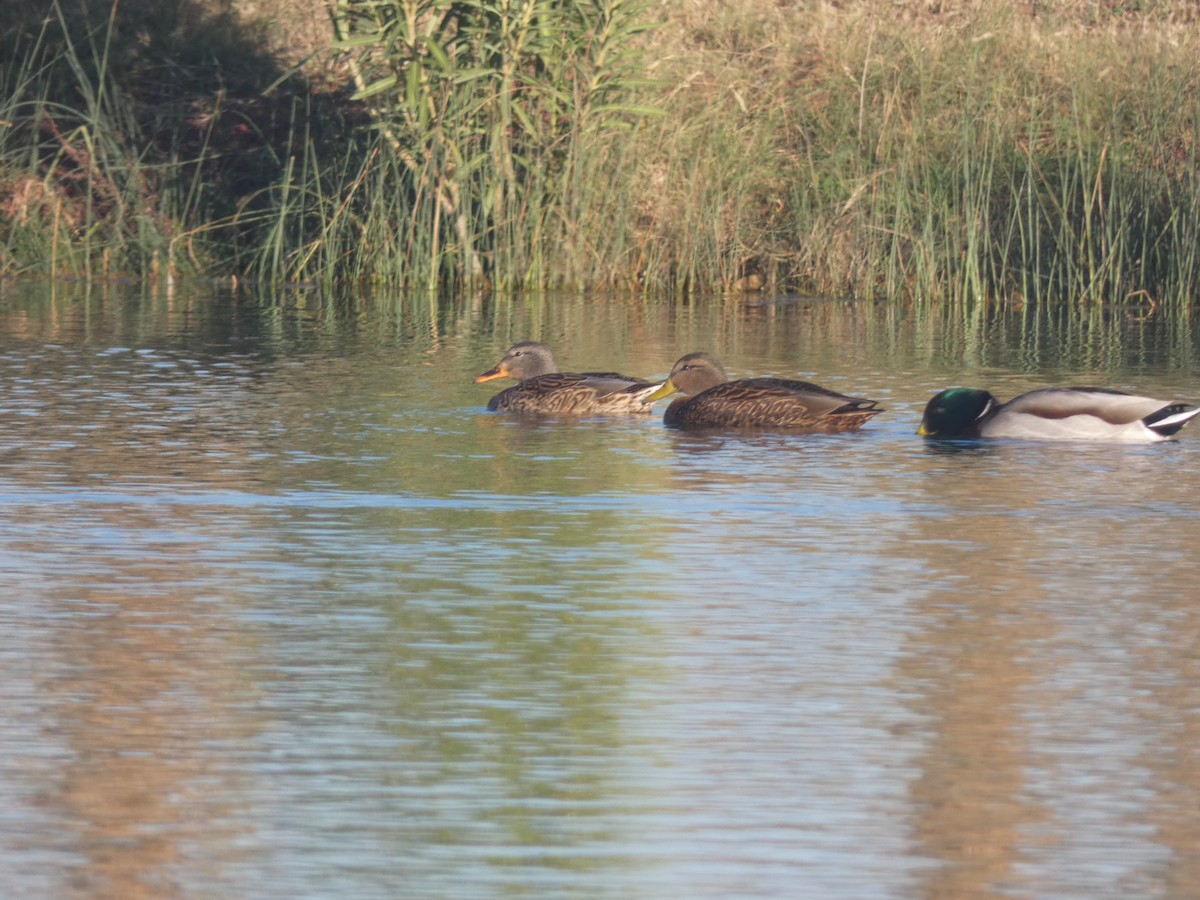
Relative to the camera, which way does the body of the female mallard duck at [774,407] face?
to the viewer's left

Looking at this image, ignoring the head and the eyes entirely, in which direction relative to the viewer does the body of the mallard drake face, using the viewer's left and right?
facing to the left of the viewer

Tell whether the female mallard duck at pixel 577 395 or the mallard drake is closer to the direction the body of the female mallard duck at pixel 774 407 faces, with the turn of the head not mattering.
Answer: the female mallard duck

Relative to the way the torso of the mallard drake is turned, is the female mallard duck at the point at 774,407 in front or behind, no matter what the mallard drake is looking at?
in front

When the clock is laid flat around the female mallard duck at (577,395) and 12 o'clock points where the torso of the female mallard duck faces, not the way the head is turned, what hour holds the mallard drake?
The mallard drake is roughly at 7 o'clock from the female mallard duck.

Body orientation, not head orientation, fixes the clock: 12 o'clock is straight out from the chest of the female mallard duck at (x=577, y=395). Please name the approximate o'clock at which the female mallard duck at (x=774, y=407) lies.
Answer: the female mallard duck at (x=774, y=407) is roughly at 7 o'clock from the female mallard duck at (x=577, y=395).

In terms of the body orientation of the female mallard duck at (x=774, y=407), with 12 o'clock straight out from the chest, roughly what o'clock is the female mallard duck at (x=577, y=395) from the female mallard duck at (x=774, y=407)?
the female mallard duck at (x=577, y=395) is roughly at 1 o'clock from the female mallard duck at (x=774, y=407).

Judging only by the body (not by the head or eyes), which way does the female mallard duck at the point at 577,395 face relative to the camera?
to the viewer's left

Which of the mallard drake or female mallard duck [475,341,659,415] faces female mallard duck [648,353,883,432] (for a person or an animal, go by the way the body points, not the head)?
the mallard drake

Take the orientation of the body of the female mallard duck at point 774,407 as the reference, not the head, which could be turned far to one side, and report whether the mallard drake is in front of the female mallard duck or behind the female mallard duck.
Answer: behind
